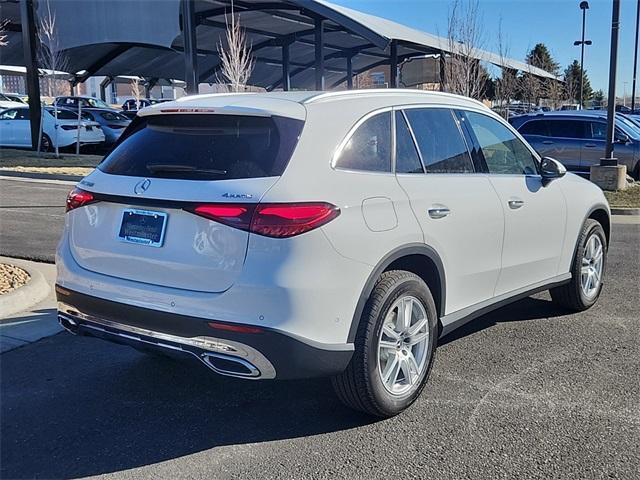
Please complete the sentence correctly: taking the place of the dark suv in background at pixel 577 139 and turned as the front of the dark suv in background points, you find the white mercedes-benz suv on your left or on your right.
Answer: on your right

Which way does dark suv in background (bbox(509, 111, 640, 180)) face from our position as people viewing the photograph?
facing the viewer and to the right of the viewer

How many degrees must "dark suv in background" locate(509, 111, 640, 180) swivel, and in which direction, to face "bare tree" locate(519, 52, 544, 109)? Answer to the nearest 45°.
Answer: approximately 135° to its left

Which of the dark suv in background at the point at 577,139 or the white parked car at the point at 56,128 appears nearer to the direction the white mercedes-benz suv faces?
the dark suv in background

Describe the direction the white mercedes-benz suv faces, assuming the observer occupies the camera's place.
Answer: facing away from the viewer and to the right of the viewer

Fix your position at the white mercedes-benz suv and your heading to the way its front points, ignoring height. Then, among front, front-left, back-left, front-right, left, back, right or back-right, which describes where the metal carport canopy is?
front-left

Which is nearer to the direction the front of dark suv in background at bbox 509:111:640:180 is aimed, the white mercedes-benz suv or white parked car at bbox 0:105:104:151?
the white mercedes-benz suv

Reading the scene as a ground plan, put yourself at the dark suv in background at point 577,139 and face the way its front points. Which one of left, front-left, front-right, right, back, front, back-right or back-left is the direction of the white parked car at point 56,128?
back-right

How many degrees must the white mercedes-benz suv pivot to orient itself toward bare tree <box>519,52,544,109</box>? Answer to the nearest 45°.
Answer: approximately 45° to its left

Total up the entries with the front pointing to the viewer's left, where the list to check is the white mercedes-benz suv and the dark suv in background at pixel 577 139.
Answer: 0

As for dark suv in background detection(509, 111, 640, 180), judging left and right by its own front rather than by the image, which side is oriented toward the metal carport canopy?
back

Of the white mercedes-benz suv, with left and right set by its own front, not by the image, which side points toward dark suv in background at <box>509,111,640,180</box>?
front
